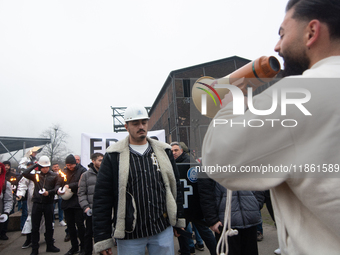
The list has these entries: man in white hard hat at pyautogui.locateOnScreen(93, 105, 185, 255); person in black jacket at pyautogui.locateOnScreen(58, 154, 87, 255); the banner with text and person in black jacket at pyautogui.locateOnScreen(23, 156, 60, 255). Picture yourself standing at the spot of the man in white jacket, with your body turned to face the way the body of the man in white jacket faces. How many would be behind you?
0

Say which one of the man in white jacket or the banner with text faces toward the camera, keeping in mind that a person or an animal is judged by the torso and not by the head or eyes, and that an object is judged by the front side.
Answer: the banner with text

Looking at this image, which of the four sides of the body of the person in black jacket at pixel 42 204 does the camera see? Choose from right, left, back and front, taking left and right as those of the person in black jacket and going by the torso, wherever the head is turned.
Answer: front

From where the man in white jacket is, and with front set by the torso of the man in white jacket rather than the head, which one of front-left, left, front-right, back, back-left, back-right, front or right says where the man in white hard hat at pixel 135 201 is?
front

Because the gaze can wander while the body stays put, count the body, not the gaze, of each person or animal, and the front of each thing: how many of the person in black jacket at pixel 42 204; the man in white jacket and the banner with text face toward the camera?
2

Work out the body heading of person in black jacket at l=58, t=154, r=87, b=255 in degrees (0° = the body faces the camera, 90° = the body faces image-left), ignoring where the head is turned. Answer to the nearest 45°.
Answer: approximately 45°

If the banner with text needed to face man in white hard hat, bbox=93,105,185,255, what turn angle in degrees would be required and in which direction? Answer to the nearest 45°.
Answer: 0° — it already faces them

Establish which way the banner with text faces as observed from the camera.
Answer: facing the viewer

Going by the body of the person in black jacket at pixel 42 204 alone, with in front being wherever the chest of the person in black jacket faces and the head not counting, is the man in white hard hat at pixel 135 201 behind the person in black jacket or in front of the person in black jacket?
in front

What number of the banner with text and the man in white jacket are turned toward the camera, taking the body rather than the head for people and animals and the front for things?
1

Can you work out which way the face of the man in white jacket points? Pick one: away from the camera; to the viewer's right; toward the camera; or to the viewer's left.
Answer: to the viewer's left

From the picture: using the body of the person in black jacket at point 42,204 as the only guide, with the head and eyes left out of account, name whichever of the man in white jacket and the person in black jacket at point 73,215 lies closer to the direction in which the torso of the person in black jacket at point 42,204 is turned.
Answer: the man in white jacket

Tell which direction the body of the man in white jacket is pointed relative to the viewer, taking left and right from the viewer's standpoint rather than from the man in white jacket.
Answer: facing away from the viewer and to the left of the viewer
